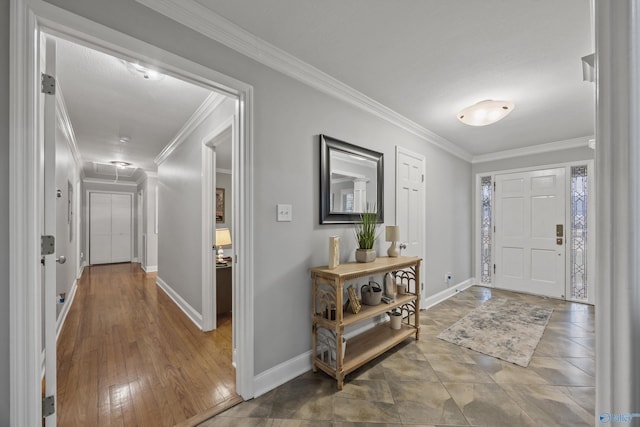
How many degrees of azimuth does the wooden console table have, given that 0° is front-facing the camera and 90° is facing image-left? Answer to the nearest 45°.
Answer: approximately 315°

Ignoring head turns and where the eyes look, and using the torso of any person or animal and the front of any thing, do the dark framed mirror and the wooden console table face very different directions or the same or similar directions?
same or similar directions

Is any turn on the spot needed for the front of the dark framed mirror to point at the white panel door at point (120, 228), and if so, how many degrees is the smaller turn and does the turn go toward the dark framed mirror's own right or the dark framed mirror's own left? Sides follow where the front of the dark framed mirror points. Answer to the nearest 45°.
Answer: approximately 180°

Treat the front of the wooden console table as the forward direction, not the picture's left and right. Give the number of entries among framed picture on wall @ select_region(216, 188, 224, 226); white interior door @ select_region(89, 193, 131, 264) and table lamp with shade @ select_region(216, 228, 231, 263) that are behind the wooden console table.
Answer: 3

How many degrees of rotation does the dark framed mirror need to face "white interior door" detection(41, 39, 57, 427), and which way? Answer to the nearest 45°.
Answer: approximately 90° to its right

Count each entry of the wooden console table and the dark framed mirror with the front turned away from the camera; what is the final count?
0

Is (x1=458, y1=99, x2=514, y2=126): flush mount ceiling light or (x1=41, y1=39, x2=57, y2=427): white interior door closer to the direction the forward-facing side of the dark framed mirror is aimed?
the flush mount ceiling light

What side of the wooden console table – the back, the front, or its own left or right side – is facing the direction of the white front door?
left

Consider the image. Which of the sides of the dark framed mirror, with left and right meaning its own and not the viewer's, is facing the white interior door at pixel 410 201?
left

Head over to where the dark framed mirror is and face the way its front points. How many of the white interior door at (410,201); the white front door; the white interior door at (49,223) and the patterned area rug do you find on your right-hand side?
1

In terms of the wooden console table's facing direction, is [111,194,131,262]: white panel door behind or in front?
behind

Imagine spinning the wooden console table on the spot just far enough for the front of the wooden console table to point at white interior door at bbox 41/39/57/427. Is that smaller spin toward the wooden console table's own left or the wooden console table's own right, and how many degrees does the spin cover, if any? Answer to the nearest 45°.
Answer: approximately 90° to the wooden console table's own right

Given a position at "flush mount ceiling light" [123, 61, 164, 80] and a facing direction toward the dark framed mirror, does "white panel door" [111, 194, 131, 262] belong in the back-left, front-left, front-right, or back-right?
back-left

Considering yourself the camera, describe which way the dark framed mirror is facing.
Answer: facing the viewer and to the right of the viewer
